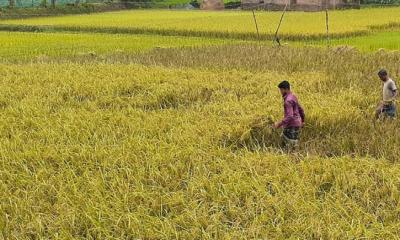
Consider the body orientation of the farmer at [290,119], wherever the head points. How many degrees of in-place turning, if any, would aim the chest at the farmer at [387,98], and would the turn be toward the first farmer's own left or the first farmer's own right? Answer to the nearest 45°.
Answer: approximately 135° to the first farmer's own right

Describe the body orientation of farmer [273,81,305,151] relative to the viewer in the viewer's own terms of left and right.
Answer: facing to the left of the viewer
